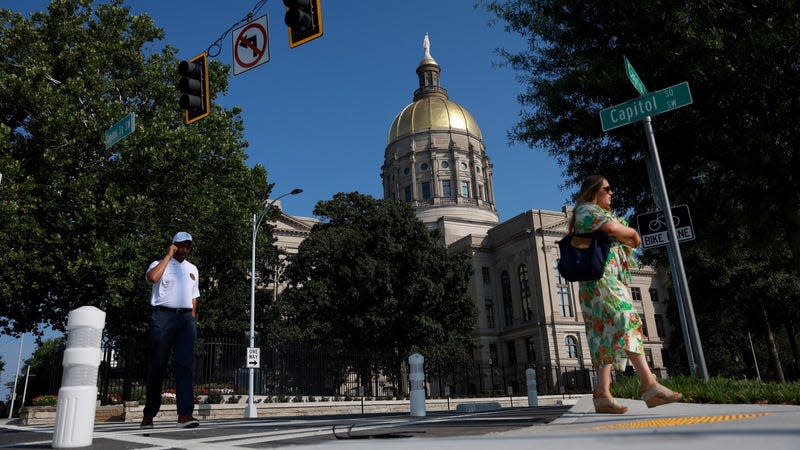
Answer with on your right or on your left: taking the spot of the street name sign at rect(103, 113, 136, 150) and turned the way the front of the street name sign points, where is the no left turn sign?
on your left

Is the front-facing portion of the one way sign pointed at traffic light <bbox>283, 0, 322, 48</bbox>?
yes

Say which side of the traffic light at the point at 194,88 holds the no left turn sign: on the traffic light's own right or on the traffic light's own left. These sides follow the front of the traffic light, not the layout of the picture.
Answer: on the traffic light's own left

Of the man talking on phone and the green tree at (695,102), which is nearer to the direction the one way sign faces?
the man talking on phone
